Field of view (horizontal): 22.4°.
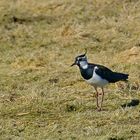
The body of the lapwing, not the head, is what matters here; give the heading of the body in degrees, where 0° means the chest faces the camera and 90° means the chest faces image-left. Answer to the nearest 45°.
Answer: approximately 90°
